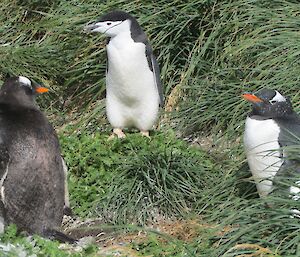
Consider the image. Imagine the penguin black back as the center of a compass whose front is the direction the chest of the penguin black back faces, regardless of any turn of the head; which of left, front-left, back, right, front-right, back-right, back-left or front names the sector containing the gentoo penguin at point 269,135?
front-right

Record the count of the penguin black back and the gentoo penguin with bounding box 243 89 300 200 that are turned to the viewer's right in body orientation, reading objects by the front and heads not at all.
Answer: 0

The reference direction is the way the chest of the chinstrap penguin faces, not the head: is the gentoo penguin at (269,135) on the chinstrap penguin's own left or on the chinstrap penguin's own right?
on the chinstrap penguin's own left

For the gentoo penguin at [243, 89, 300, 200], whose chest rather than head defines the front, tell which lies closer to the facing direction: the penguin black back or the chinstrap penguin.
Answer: the penguin black back

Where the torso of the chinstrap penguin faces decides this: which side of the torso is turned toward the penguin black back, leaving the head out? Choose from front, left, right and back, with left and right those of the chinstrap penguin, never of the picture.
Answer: front

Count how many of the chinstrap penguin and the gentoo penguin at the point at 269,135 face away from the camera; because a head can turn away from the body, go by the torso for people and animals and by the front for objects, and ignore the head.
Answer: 0

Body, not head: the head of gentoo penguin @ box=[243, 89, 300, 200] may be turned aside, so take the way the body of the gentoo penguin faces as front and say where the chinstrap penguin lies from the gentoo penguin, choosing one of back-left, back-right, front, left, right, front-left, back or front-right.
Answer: right
